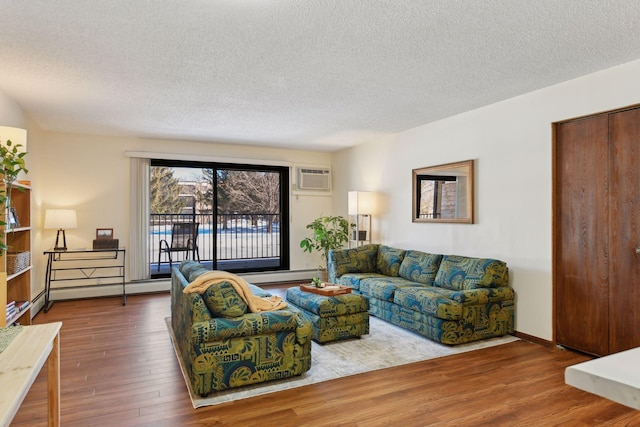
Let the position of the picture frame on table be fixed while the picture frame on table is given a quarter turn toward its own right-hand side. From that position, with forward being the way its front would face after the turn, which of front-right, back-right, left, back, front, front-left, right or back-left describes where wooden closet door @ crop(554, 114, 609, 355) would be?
back-left

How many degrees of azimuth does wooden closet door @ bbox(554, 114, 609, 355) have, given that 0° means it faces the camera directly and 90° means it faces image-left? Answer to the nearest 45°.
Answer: approximately 45°

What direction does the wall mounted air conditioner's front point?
toward the camera

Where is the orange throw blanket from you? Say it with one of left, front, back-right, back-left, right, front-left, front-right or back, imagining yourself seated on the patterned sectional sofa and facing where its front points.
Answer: front

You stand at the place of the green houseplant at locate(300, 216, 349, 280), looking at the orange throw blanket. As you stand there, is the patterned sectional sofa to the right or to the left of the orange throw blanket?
left

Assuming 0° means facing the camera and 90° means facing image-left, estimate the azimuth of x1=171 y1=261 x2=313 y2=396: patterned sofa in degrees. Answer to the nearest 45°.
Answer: approximately 270°

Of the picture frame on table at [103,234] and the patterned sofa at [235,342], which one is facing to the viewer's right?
the patterned sofa

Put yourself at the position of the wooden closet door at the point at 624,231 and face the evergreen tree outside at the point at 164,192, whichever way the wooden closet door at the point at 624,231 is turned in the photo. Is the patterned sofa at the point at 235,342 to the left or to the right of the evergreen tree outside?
left

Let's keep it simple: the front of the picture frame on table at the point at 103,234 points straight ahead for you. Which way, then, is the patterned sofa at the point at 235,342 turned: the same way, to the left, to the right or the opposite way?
to the left

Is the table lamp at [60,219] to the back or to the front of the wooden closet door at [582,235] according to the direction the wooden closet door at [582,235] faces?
to the front

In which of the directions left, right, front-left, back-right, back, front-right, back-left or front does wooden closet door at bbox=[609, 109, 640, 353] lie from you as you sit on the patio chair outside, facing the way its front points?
left

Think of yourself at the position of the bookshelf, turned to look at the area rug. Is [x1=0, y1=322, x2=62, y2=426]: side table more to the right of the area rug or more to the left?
right

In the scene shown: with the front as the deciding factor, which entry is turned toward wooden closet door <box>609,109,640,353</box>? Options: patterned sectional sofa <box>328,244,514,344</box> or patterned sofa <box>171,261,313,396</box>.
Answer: the patterned sofa

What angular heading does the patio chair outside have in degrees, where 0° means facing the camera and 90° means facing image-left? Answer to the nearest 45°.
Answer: approximately 45°

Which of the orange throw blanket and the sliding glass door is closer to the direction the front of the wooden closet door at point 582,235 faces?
the orange throw blanket

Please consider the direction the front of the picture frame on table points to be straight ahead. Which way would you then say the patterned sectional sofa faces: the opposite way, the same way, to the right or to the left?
to the right

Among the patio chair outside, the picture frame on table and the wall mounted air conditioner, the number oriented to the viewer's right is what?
0

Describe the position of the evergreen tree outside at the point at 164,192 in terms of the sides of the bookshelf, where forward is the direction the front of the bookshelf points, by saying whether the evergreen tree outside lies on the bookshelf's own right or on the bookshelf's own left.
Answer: on the bookshelf's own left
